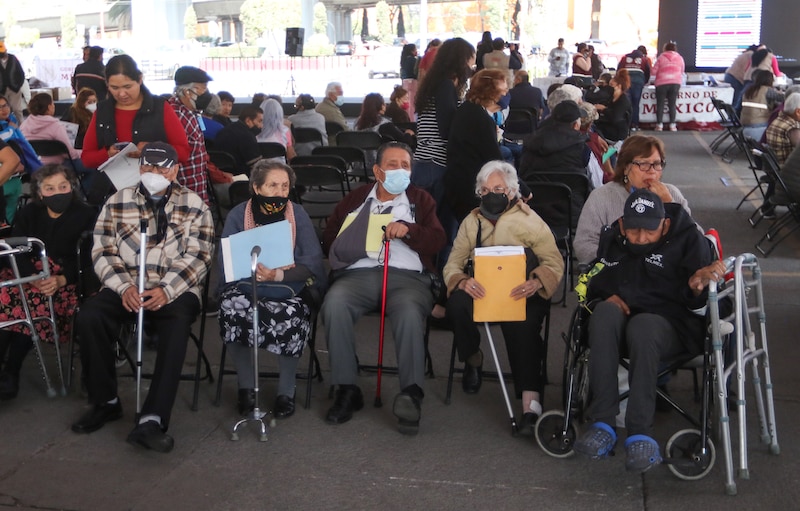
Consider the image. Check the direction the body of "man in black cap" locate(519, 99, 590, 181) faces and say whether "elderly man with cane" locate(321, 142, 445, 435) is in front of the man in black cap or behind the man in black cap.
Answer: behind

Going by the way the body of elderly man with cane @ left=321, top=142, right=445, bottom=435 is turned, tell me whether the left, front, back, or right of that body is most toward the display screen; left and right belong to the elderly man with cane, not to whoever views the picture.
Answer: back

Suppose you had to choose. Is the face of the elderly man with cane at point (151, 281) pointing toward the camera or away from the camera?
toward the camera

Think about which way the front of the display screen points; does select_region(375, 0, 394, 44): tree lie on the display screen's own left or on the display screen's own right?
on the display screen's own right

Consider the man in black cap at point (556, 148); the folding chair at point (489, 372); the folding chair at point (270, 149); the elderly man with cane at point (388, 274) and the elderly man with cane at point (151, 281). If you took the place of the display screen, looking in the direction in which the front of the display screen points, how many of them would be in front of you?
5

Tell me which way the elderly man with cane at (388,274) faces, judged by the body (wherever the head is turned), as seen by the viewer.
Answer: toward the camera

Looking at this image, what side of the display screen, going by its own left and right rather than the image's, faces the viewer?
front

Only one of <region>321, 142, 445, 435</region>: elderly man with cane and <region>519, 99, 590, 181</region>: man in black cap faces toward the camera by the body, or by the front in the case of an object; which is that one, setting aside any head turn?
the elderly man with cane

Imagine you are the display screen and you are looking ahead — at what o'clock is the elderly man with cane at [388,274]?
The elderly man with cane is roughly at 12 o'clock from the display screen.

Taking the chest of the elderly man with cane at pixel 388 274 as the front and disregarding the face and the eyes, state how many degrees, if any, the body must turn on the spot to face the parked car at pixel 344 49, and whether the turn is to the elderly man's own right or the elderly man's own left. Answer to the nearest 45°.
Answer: approximately 180°

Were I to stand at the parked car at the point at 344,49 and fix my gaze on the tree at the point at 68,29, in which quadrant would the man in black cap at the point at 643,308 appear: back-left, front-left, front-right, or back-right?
back-left

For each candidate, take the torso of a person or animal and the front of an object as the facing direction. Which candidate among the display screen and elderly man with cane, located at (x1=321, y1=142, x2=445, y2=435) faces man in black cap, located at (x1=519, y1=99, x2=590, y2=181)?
the display screen

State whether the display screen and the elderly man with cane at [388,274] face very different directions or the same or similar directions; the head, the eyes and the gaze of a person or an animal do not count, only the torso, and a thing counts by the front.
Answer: same or similar directions

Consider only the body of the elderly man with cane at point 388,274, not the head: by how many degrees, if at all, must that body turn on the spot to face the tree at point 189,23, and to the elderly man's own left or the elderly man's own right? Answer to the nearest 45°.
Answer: approximately 180°

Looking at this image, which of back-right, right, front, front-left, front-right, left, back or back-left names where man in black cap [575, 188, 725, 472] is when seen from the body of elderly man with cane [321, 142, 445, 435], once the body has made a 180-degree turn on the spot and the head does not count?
back-right

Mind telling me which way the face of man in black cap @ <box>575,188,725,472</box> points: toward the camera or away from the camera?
toward the camera

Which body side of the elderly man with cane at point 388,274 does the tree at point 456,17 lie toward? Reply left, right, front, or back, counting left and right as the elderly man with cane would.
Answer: back
